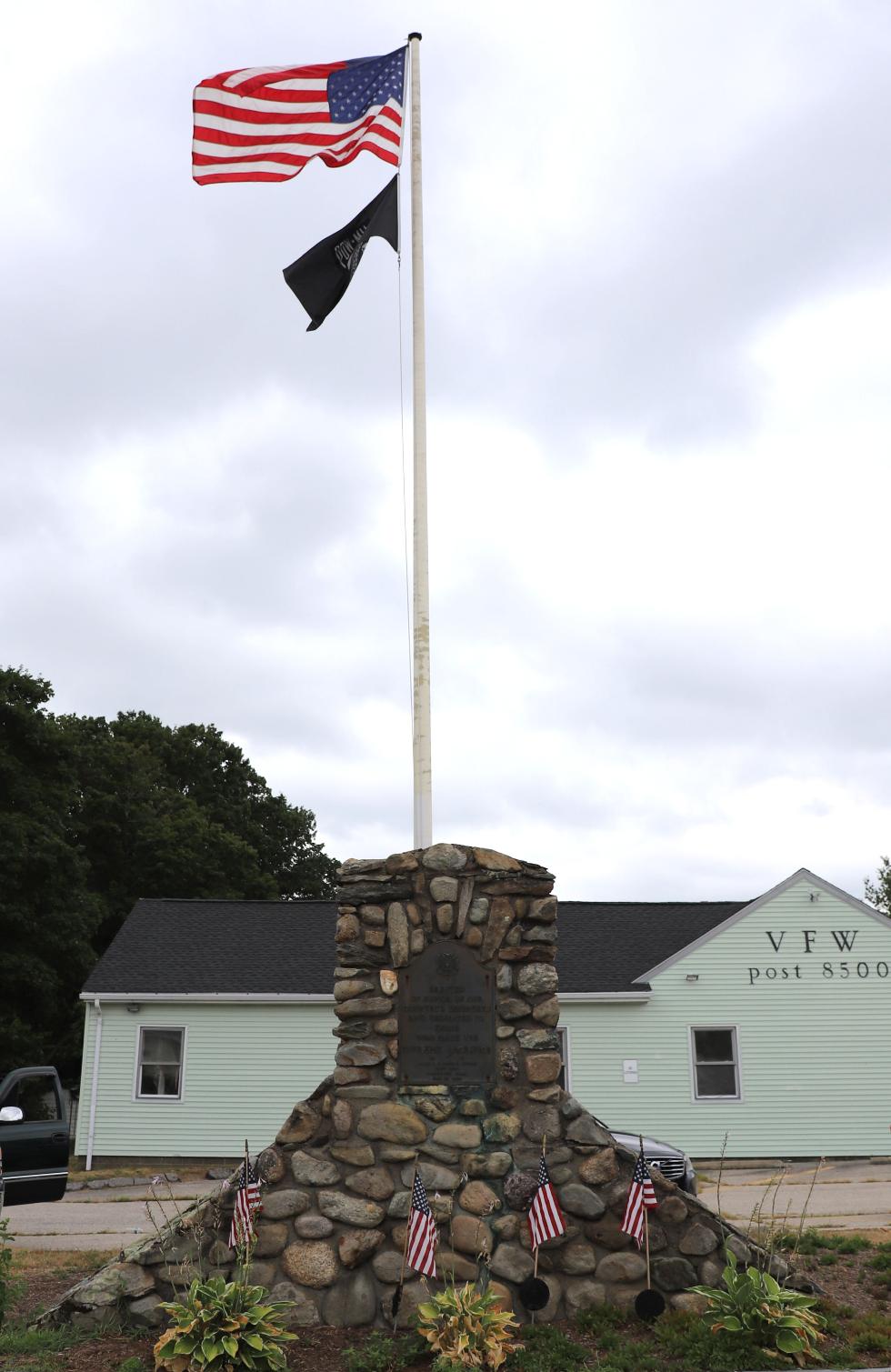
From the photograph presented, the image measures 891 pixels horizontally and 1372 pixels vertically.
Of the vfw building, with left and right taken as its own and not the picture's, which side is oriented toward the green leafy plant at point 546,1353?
front

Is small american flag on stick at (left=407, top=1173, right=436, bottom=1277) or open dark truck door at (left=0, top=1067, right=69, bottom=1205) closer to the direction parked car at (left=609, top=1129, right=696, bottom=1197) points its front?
the small american flag on stick

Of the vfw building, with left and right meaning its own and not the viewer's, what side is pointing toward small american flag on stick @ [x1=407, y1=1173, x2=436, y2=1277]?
front

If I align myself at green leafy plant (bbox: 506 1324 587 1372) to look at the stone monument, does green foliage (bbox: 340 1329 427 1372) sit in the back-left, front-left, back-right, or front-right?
front-left

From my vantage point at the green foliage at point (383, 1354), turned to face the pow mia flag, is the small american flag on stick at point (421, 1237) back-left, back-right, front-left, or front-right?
front-right

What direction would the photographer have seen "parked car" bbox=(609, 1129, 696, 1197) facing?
facing the viewer and to the right of the viewer

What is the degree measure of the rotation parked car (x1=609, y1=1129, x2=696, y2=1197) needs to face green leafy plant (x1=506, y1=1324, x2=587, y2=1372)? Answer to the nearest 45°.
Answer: approximately 45° to its right

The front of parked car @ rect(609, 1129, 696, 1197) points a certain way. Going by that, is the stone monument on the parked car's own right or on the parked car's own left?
on the parked car's own right

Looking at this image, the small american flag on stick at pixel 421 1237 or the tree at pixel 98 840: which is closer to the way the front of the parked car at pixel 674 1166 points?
the small american flag on stick

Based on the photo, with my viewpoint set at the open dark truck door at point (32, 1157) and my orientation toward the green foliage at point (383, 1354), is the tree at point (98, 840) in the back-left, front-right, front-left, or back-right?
back-left

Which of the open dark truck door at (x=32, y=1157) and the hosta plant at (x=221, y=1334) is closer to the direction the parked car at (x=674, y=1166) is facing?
the hosta plant

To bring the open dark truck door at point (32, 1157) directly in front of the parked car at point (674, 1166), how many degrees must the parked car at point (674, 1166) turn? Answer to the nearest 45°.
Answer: approximately 135° to its right

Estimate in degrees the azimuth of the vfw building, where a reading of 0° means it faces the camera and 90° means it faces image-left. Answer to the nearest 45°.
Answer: approximately 0°

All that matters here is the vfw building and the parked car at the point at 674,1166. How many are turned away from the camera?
0

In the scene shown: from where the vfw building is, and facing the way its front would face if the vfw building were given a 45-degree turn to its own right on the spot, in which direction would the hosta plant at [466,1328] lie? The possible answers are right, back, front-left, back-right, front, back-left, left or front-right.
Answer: front-left

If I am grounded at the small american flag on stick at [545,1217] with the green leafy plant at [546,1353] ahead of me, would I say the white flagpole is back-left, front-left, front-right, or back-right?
back-right
